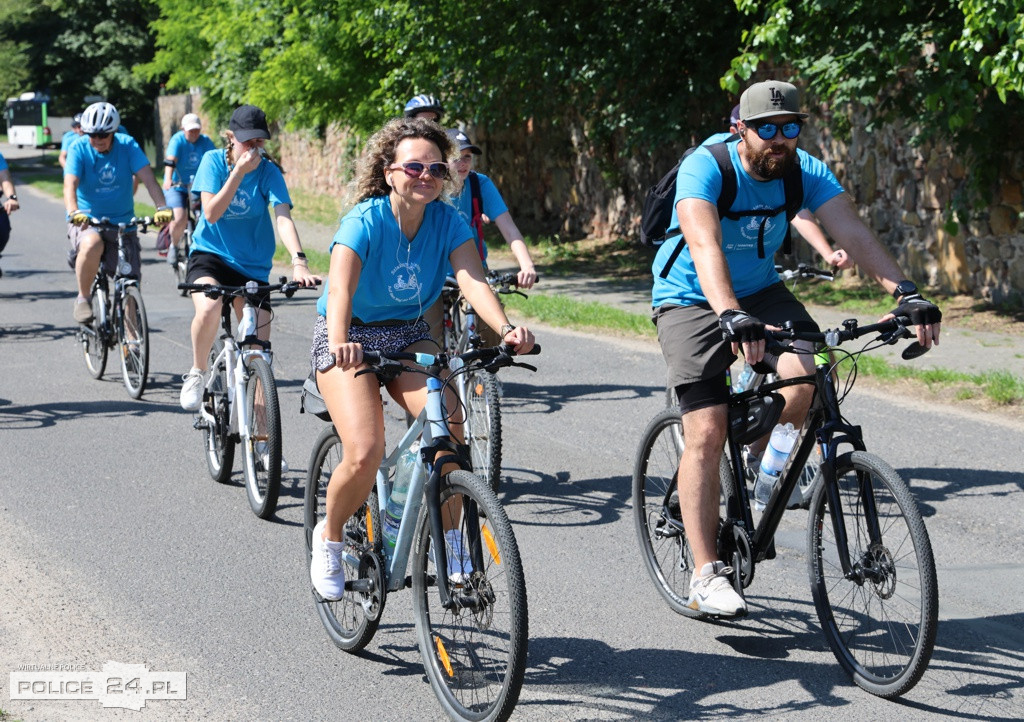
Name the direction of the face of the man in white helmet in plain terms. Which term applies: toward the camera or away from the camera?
toward the camera

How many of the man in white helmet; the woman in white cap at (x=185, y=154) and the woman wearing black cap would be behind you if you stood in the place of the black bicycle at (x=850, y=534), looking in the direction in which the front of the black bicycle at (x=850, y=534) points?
3

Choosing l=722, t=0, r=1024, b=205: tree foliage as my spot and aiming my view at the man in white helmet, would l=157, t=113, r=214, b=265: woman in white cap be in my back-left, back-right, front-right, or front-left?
front-right

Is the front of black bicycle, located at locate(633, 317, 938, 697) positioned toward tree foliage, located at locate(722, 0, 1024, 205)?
no

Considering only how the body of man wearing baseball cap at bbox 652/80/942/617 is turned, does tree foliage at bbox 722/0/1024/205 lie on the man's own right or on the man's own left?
on the man's own left

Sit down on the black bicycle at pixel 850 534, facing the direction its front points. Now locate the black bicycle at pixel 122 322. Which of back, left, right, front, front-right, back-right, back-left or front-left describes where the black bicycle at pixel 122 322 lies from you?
back

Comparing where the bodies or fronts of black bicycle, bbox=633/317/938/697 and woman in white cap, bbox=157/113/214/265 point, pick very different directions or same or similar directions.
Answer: same or similar directions

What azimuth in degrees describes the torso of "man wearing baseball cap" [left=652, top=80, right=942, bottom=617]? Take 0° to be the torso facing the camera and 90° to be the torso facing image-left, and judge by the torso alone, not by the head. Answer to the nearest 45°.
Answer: approximately 315°

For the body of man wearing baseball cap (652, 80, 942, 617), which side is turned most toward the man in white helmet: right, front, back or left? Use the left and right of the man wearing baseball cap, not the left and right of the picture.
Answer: back

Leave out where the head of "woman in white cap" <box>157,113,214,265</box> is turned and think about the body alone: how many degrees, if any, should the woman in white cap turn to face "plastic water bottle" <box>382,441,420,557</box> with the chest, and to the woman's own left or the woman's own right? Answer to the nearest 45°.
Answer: approximately 45° to the woman's own right

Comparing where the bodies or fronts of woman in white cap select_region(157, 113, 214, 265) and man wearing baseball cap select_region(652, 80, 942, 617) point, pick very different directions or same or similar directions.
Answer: same or similar directions

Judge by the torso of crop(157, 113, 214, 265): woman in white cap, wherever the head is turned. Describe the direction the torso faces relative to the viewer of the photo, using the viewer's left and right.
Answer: facing the viewer and to the right of the viewer

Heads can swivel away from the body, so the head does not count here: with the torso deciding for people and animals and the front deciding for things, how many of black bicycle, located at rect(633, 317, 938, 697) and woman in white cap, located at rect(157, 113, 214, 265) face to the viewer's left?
0

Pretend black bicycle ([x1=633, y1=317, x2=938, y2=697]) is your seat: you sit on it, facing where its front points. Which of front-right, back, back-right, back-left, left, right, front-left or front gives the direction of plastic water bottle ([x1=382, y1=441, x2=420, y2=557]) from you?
back-right
